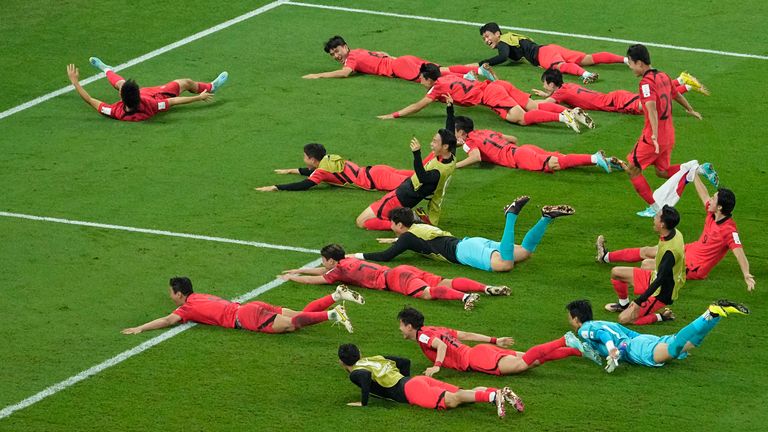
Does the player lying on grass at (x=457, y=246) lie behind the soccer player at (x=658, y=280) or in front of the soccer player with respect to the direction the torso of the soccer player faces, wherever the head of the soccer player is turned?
in front

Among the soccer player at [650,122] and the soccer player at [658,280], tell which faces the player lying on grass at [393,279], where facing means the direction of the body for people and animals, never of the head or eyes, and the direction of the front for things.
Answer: the soccer player at [658,280]

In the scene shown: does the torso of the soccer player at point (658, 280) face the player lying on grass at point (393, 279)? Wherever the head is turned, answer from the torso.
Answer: yes

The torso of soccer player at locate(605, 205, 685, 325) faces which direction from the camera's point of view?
to the viewer's left

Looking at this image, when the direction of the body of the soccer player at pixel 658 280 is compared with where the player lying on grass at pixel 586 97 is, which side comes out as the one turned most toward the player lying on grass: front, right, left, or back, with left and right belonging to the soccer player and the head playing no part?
right
